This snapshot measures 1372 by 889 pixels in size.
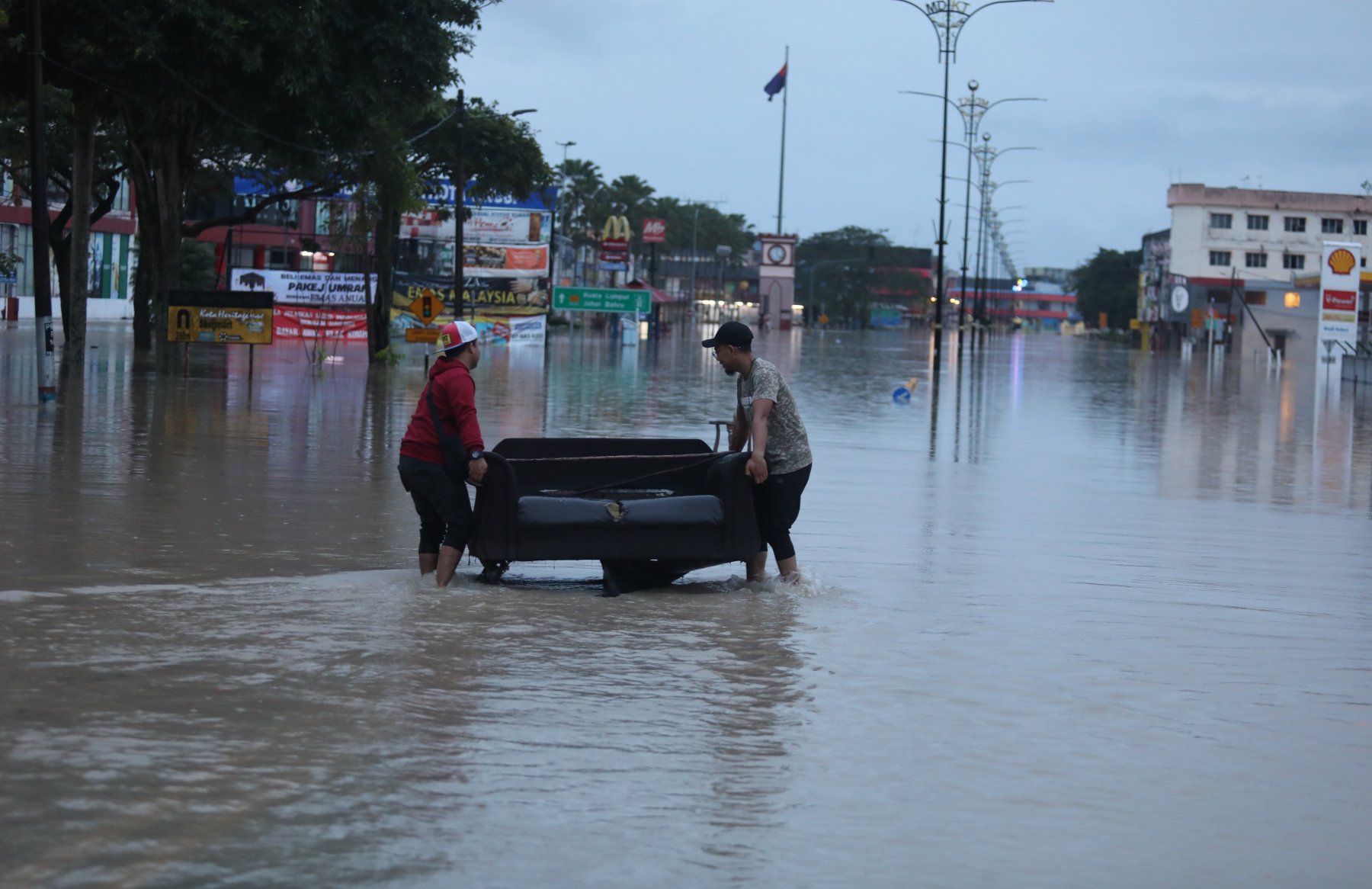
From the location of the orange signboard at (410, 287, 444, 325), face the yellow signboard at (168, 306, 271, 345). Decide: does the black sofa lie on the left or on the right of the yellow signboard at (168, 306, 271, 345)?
left

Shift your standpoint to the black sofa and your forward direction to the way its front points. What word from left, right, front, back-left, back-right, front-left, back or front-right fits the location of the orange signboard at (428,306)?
back

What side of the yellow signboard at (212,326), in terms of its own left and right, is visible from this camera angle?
front

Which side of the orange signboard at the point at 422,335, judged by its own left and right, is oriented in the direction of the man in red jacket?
front

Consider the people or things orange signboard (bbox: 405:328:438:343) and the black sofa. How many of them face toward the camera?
2

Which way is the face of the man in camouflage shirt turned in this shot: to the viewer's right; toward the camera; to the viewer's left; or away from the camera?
to the viewer's left

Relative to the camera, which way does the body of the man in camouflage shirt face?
to the viewer's left

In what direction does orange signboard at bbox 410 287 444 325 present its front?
toward the camera
